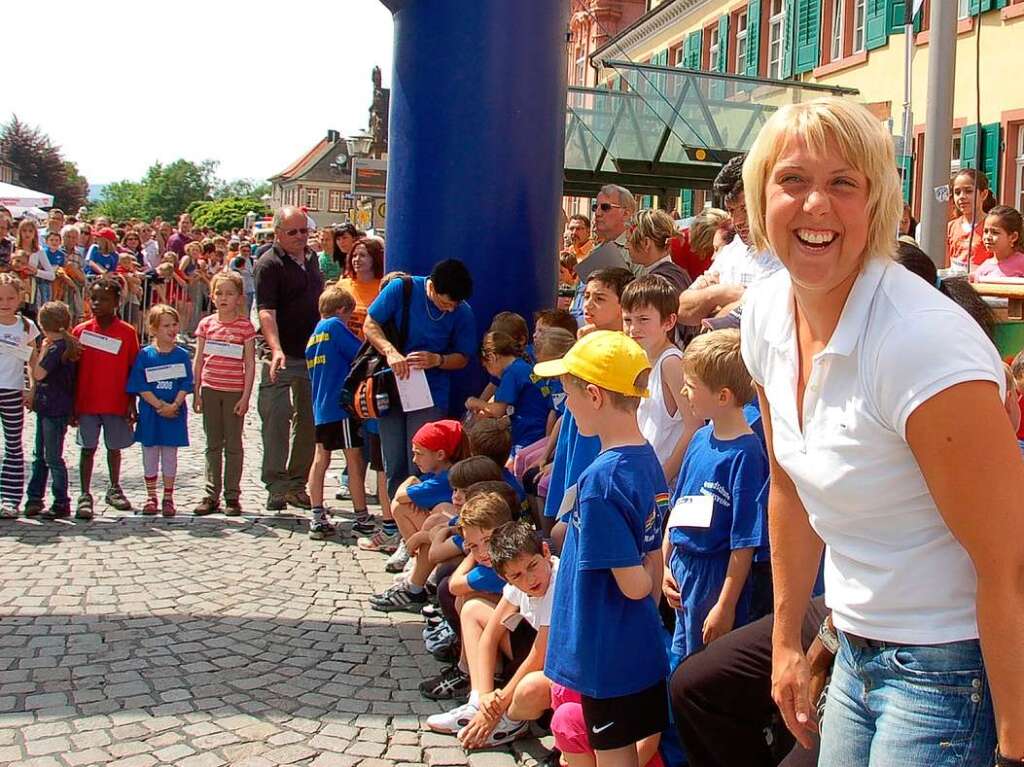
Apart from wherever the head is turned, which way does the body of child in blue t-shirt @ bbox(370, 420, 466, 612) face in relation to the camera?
to the viewer's left

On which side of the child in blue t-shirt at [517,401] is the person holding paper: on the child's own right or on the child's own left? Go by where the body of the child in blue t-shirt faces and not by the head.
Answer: on the child's own right

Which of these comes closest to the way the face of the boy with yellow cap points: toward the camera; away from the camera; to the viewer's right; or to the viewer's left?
to the viewer's left

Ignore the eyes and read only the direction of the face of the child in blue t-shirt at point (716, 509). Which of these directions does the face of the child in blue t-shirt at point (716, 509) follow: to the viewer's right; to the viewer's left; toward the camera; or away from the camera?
to the viewer's left

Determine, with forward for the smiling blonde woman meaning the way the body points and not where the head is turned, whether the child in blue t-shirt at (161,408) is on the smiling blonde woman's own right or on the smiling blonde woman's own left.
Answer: on the smiling blonde woman's own right

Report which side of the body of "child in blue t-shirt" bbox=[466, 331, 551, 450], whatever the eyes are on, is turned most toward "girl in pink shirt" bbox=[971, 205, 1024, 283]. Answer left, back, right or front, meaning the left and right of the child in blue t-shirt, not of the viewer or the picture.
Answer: back

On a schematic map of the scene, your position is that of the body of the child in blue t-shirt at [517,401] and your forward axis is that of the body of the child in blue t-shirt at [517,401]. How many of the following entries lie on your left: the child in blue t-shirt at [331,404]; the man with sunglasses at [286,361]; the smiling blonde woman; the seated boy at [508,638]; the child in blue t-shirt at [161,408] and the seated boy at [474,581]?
3

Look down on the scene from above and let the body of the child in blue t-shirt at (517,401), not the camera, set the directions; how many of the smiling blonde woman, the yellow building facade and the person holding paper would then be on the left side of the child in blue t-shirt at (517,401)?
1

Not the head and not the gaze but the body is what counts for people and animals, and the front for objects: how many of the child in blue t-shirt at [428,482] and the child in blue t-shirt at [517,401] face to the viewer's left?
2

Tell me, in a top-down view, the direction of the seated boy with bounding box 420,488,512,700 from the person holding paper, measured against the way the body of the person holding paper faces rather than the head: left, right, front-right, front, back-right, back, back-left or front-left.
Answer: front-left

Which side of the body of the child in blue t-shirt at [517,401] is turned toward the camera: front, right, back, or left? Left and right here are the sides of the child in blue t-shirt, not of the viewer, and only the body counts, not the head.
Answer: left

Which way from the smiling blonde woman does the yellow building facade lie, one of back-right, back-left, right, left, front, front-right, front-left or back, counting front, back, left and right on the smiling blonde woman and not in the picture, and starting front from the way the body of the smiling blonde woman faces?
back-right

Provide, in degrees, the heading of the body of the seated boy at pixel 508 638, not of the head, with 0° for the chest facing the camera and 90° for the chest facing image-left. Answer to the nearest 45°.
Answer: approximately 45°

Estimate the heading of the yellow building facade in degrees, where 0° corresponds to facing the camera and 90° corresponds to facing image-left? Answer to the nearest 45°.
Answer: approximately 45°

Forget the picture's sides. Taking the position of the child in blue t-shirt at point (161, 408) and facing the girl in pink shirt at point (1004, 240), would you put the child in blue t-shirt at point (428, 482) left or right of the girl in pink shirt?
right
